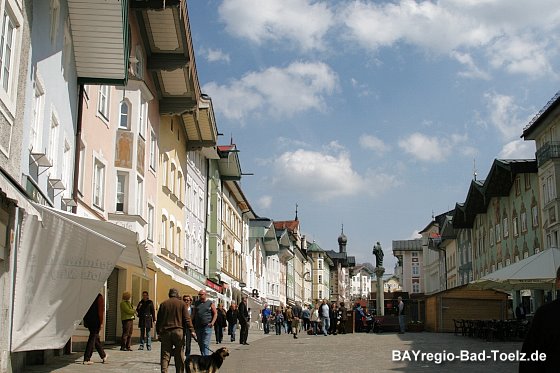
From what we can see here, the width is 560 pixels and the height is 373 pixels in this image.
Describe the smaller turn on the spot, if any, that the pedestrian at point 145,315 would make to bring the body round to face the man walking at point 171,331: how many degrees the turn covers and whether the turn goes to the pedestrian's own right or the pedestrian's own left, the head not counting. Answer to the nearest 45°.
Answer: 0° — they already face them

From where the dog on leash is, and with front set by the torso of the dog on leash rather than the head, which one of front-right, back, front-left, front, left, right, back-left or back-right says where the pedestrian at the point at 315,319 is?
left

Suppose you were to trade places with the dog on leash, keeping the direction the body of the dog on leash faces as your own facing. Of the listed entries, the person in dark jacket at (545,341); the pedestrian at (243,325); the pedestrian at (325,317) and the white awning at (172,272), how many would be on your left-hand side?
3

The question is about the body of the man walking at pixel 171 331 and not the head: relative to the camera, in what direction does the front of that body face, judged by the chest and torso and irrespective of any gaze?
away from the camera

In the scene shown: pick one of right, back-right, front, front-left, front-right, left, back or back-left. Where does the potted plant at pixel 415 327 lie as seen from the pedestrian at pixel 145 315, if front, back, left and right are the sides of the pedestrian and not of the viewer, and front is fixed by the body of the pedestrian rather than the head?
back-left

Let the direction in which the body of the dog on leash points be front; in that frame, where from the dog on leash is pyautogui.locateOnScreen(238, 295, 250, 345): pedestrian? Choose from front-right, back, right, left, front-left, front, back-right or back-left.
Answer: left

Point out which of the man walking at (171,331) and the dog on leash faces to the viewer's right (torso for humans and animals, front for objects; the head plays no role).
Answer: the dog on leash

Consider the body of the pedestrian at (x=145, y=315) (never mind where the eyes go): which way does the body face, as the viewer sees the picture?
toward the camera

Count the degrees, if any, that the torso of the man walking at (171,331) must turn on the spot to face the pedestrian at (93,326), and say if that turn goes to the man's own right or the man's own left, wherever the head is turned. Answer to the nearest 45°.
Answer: approximately 45° to the man's own left

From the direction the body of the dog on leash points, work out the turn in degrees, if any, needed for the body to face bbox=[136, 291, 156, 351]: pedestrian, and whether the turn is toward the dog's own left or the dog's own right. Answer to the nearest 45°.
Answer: approximately 90° to the dog's own left

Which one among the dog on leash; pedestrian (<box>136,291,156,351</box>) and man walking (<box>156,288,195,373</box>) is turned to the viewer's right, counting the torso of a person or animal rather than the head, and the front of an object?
the dog on leash

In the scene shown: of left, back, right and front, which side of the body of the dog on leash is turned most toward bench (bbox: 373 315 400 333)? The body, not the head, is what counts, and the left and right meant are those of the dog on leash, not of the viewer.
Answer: left

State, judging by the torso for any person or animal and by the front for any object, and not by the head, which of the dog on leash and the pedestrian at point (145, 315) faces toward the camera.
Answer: the pedestrian
